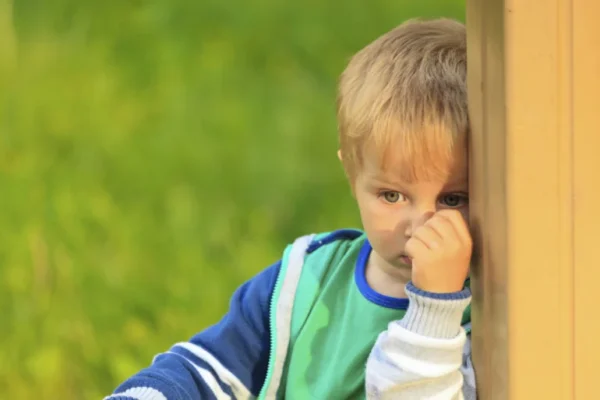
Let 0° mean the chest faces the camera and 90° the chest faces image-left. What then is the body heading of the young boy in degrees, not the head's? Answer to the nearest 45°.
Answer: approximately 0°
